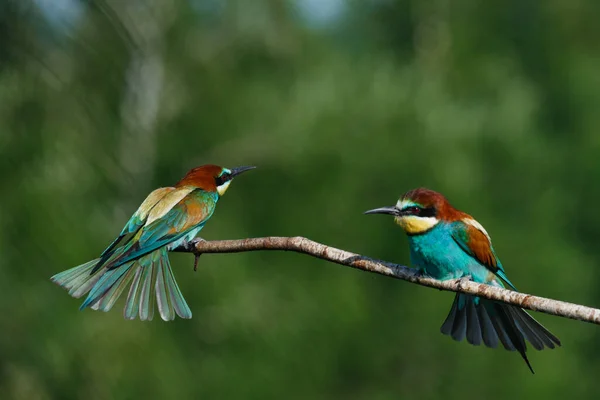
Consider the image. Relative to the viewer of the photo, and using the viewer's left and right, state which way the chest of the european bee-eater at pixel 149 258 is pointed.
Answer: facing away from the viewer and to the right of the viewer

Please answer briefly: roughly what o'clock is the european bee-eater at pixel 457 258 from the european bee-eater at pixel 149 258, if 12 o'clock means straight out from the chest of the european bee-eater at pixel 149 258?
the european bee-eater at pixel 457 258 is roughly at 2 o'clock from the european bee-eater at pixel 149 258.
